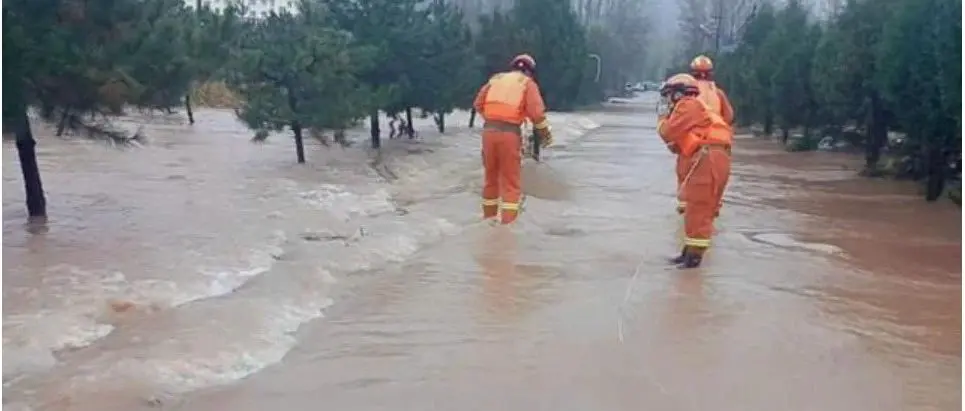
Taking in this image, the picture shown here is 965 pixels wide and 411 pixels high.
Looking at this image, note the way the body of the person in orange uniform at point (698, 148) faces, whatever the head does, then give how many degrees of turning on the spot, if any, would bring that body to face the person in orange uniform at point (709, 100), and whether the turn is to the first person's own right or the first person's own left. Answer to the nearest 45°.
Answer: approximately 90° to the first person's own right

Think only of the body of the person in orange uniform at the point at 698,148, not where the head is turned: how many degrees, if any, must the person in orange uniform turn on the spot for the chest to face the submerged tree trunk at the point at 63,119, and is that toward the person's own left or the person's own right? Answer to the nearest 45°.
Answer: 0° — they already face it

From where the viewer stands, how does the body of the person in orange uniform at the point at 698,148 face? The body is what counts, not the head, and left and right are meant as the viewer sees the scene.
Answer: facing to the left of the viewer

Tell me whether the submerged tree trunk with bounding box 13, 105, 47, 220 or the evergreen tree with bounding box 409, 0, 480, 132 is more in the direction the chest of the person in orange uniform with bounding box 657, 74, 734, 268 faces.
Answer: the submerged tree trunk

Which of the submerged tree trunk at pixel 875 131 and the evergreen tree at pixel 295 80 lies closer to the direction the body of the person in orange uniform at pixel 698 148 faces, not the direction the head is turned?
the evergreen tree

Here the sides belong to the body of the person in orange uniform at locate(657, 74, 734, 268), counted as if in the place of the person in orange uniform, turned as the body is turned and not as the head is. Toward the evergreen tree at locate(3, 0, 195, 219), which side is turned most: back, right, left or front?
front

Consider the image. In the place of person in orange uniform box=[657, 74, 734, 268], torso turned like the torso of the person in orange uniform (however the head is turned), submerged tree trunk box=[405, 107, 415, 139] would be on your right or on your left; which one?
on your right
